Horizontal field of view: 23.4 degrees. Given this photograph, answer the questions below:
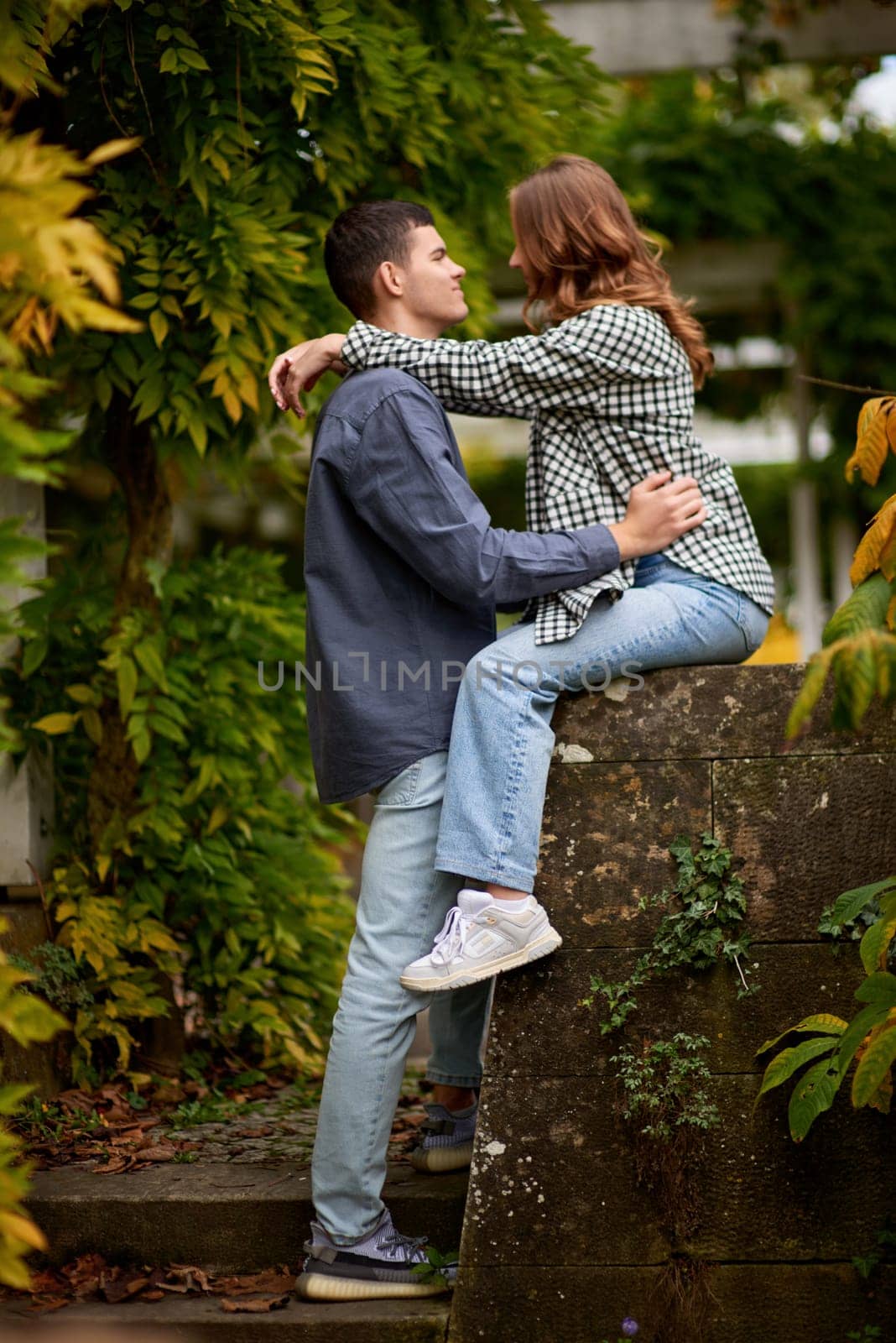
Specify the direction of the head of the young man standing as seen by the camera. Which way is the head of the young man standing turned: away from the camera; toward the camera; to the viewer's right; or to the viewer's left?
to the viewer's right

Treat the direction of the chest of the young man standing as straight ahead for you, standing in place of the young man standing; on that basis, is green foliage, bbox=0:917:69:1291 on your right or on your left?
on your right

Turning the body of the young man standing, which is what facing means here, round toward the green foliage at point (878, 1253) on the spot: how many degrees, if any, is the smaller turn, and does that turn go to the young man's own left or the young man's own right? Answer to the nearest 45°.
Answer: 0° — they already face it

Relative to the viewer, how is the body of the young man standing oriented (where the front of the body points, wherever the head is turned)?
to the viewer's right
